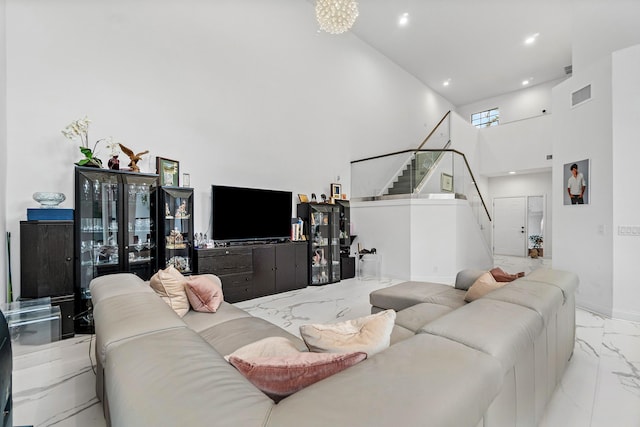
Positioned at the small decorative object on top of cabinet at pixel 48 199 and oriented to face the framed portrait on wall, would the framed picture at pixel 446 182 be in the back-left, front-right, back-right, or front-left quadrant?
front-left

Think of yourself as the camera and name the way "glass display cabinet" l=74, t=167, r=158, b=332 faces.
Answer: facing the viewer and to the right of the viewer

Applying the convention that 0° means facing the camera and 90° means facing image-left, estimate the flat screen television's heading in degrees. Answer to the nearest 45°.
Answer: approximately 315°

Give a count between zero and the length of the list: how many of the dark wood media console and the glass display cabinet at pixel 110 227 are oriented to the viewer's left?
0

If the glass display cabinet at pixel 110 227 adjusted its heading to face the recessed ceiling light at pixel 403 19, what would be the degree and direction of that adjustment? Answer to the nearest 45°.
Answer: approximately 45° to its left

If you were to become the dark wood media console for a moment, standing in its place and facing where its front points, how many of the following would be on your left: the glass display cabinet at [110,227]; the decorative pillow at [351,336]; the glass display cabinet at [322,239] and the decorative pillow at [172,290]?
1

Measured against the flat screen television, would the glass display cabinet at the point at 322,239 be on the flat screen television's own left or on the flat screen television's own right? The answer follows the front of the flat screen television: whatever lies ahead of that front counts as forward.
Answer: on the flat screen television's own left

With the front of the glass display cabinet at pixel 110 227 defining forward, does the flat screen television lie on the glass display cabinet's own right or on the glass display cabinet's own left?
on the glass display cabinet's own left

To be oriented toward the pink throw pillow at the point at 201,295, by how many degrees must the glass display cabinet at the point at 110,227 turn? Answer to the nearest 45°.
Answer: approximately 45° to its left

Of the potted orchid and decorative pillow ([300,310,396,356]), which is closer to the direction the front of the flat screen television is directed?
the decorative pillow

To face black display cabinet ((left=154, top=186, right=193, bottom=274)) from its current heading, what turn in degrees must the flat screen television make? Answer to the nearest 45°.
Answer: approximately 90° to its right

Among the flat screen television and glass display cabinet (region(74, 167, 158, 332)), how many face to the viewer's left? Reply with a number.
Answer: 0

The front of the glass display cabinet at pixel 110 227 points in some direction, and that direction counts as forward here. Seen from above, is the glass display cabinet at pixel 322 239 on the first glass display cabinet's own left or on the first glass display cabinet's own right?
on the first glass display cabinet's own left

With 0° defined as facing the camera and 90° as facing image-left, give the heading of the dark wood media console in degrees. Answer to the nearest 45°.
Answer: approximately 315°

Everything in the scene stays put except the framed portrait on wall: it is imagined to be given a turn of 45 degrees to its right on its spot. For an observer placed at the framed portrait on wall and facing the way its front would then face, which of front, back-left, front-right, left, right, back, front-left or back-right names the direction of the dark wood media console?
front-left
